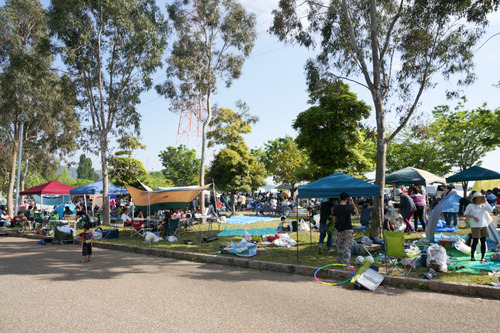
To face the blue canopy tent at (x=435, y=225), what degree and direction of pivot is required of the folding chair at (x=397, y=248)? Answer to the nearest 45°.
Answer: approximately 135° to its left

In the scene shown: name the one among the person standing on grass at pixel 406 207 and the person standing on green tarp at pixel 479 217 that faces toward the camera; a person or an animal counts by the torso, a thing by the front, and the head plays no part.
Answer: the person standing on green tarp at pixel 479 217

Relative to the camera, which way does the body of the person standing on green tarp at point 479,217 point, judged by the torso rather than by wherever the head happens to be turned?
toward the camera

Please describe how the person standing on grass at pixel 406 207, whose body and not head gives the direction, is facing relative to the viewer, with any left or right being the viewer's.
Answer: facing to the left of the viewer

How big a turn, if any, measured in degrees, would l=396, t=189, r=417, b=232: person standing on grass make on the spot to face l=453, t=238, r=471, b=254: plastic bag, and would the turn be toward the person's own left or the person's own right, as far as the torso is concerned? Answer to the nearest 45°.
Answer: approximately 90° to the person's own left

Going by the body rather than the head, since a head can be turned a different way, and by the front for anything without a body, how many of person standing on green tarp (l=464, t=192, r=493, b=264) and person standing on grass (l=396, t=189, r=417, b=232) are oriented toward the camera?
1
